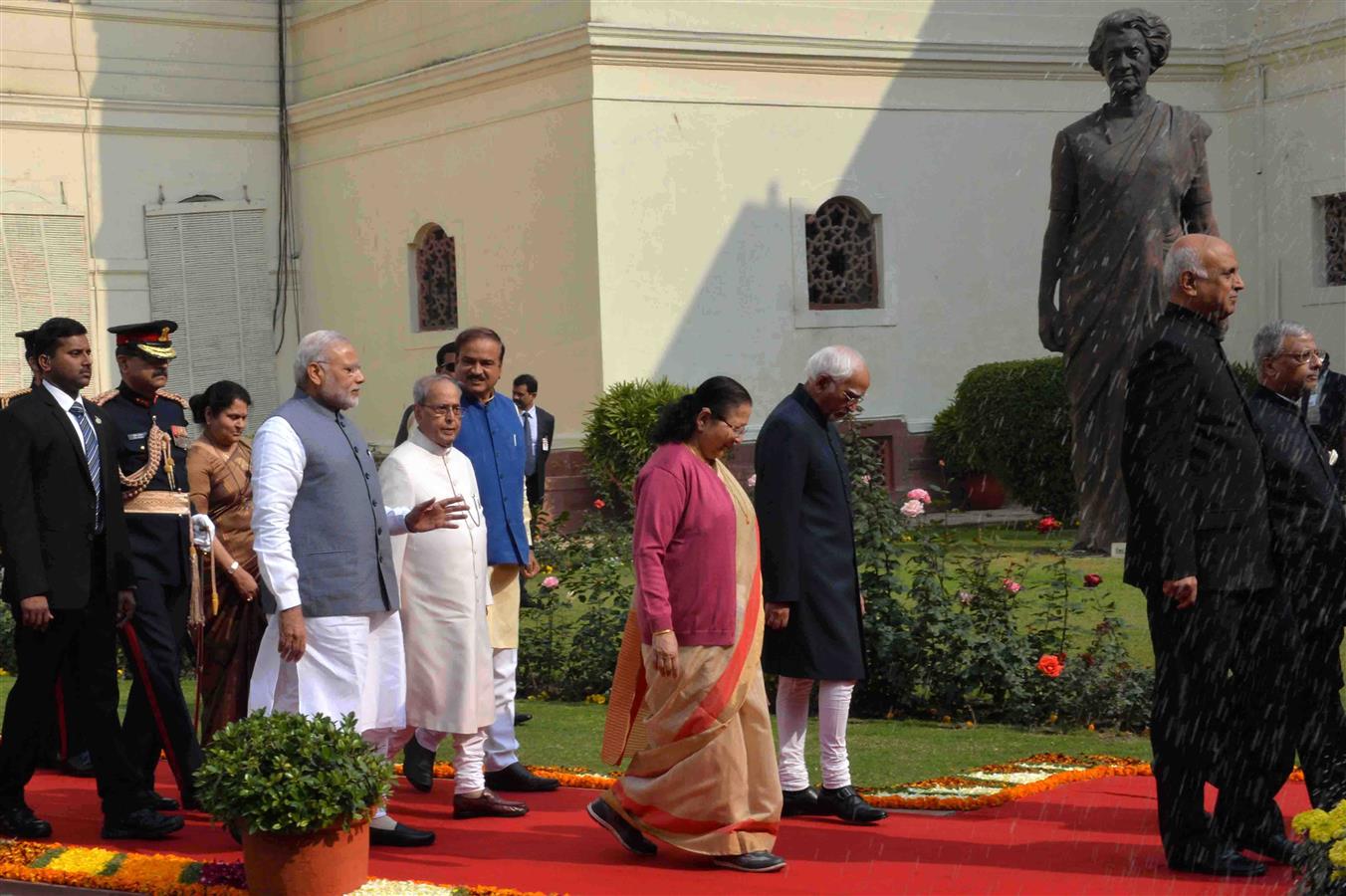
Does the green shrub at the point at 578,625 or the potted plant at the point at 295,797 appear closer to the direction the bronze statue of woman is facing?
the potted plant

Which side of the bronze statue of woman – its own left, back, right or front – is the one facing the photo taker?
front

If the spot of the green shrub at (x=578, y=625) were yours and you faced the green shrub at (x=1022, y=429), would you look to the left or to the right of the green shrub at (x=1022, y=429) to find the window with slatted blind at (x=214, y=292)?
left

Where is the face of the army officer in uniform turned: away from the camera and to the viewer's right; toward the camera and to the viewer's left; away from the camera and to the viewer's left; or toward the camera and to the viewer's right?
toward the camera and to the viewer's right

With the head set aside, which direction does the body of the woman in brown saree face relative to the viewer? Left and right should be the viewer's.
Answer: facing the viewer and to the right of the viewer

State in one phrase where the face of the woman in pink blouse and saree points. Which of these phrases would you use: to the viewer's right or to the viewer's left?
to the viewer's right

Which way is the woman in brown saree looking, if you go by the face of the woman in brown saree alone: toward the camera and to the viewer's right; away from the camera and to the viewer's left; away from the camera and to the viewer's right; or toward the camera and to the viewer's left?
toward the camera and to the viewer's right

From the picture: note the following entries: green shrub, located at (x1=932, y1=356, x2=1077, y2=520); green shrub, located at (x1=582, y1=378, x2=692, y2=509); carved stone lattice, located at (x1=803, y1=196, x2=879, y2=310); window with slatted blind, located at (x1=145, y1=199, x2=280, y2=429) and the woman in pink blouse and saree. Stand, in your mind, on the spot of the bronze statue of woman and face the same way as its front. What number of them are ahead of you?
1
